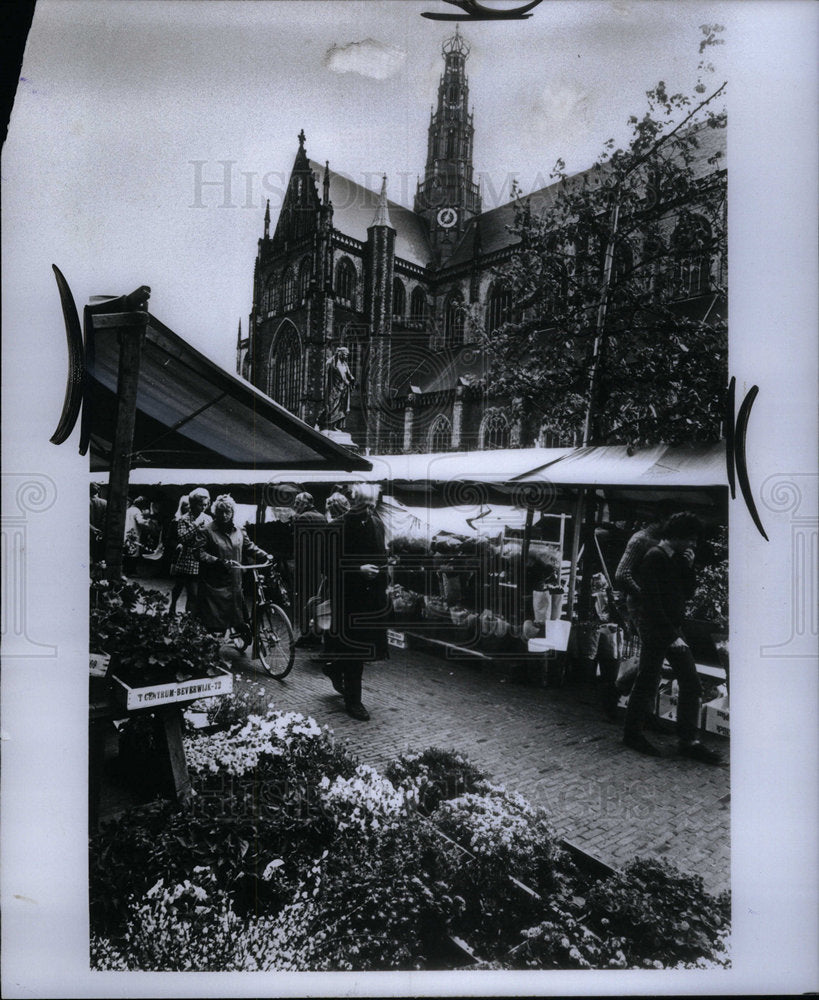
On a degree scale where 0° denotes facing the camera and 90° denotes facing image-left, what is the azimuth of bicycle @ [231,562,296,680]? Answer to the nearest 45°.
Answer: approximately 315°

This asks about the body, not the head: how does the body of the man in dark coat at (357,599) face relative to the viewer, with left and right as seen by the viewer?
facing the viewer and to the right of the viewer

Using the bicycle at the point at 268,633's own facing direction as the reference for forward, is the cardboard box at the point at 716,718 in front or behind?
in front

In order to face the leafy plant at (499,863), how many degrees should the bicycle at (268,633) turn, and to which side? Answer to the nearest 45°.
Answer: approximately 45° to its left
